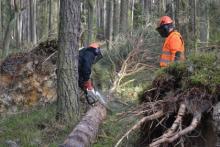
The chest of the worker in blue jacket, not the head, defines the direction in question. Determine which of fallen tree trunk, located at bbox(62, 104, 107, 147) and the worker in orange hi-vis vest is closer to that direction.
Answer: the worker in orange hi-vis vest

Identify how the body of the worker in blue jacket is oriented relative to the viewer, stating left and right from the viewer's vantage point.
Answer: facing to the right of the viewer

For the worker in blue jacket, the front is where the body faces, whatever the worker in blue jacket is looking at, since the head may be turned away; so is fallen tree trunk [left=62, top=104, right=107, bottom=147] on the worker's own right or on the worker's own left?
on the worker's own right

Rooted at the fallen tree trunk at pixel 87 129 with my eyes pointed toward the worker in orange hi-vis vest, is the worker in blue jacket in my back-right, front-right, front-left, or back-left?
front-left

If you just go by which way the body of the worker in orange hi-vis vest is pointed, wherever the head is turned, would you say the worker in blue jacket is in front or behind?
in front
